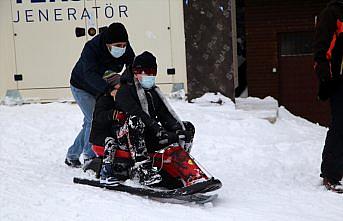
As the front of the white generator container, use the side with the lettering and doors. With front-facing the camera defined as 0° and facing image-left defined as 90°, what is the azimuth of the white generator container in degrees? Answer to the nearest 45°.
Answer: approximately 0°
